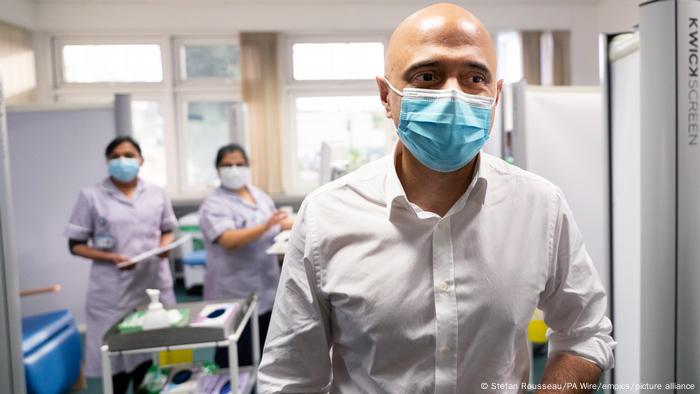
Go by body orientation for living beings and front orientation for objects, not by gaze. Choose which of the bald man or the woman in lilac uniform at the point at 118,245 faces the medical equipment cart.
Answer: the woman in lilac uniform

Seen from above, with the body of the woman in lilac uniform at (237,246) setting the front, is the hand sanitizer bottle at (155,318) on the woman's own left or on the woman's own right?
on the woman's own right

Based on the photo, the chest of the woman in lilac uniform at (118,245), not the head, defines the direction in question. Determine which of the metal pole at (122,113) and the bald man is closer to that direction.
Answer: the bald man

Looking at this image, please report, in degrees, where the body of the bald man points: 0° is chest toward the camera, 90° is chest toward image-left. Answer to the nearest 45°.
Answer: approximately 0°

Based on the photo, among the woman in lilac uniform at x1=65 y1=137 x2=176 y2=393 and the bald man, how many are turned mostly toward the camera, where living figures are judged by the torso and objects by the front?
2
